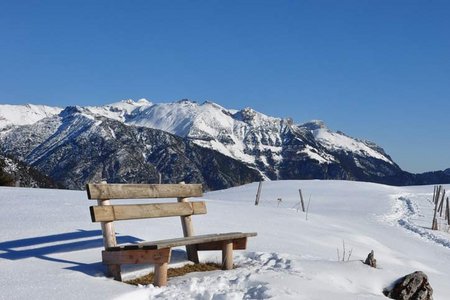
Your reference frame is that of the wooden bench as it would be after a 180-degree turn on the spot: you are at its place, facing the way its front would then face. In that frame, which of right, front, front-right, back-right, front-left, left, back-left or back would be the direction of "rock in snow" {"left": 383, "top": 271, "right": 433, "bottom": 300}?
back-right

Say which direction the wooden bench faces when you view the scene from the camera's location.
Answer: facing the viewer and to the right of the viewer
